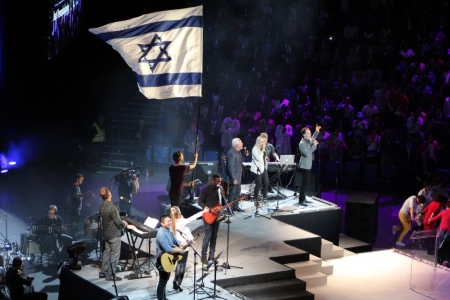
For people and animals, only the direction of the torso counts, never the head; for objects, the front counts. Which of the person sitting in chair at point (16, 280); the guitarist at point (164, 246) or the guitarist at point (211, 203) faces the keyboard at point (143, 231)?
the person sitting in chair

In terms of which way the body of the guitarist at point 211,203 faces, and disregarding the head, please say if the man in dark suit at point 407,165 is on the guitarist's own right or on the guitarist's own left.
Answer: on the guitarist's own left

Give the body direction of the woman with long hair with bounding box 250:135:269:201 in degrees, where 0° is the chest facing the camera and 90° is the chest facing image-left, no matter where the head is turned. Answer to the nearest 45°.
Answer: approximately 315°

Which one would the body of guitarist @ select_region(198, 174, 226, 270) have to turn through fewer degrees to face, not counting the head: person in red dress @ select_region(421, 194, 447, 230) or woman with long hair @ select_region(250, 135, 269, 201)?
the person in red dress

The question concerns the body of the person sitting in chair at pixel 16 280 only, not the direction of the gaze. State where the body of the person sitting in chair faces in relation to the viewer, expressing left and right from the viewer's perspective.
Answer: facing to the right of the viewer

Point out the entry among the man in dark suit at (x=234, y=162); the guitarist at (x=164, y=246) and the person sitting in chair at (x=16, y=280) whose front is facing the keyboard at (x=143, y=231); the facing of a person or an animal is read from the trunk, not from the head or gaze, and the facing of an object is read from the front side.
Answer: the person sitting in chair

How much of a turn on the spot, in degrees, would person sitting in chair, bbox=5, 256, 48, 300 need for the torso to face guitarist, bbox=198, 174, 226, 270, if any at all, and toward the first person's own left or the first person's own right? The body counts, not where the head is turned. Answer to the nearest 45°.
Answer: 0° — they already face them

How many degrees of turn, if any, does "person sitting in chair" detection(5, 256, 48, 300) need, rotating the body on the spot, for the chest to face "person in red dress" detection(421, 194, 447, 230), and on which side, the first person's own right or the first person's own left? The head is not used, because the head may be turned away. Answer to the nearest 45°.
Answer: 0° — they already face them

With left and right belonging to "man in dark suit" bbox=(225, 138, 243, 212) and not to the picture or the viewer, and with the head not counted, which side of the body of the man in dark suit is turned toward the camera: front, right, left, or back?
right
